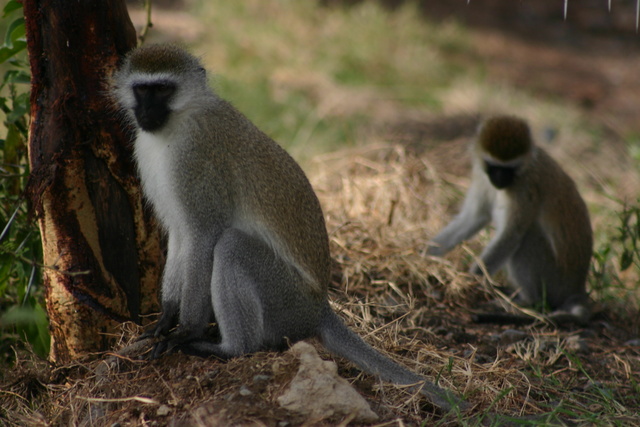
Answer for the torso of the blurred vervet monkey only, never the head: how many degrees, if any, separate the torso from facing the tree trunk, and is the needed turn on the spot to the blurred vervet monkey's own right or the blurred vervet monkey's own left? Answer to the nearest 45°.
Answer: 0° — it already faces it

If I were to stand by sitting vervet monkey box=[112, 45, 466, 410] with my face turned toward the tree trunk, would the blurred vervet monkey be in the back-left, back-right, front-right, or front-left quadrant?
back-right

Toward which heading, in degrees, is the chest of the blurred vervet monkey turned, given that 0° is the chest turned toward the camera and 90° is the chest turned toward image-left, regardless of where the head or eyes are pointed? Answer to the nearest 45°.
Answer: approximately 45°

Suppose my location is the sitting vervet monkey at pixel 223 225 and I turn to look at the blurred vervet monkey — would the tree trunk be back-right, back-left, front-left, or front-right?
back-left

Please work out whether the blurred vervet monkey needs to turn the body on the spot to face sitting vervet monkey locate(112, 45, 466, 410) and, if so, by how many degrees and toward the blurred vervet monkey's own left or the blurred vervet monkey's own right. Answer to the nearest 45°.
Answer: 0° — it already faces it
